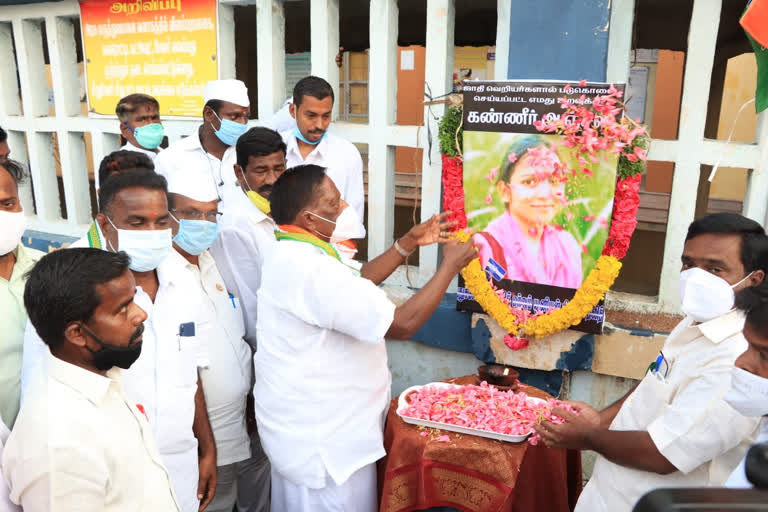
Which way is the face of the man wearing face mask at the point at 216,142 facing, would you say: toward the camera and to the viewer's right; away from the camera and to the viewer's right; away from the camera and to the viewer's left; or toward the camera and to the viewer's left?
toward the camera and to the viewer's right

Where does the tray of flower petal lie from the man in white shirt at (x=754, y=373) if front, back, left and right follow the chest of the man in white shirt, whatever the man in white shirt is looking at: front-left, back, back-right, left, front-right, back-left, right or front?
front-right

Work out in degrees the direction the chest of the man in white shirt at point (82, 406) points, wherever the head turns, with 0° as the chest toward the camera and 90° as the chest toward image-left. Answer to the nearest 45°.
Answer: approximately 270°

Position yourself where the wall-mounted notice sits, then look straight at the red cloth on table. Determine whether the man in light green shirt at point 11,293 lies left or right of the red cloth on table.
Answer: right

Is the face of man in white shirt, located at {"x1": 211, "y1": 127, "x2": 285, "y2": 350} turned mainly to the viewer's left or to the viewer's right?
to the viewer's right

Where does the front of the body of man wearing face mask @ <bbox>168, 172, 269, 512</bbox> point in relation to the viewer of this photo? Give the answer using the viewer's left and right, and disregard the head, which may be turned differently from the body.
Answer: facing the viewer and to the right of the viewer
